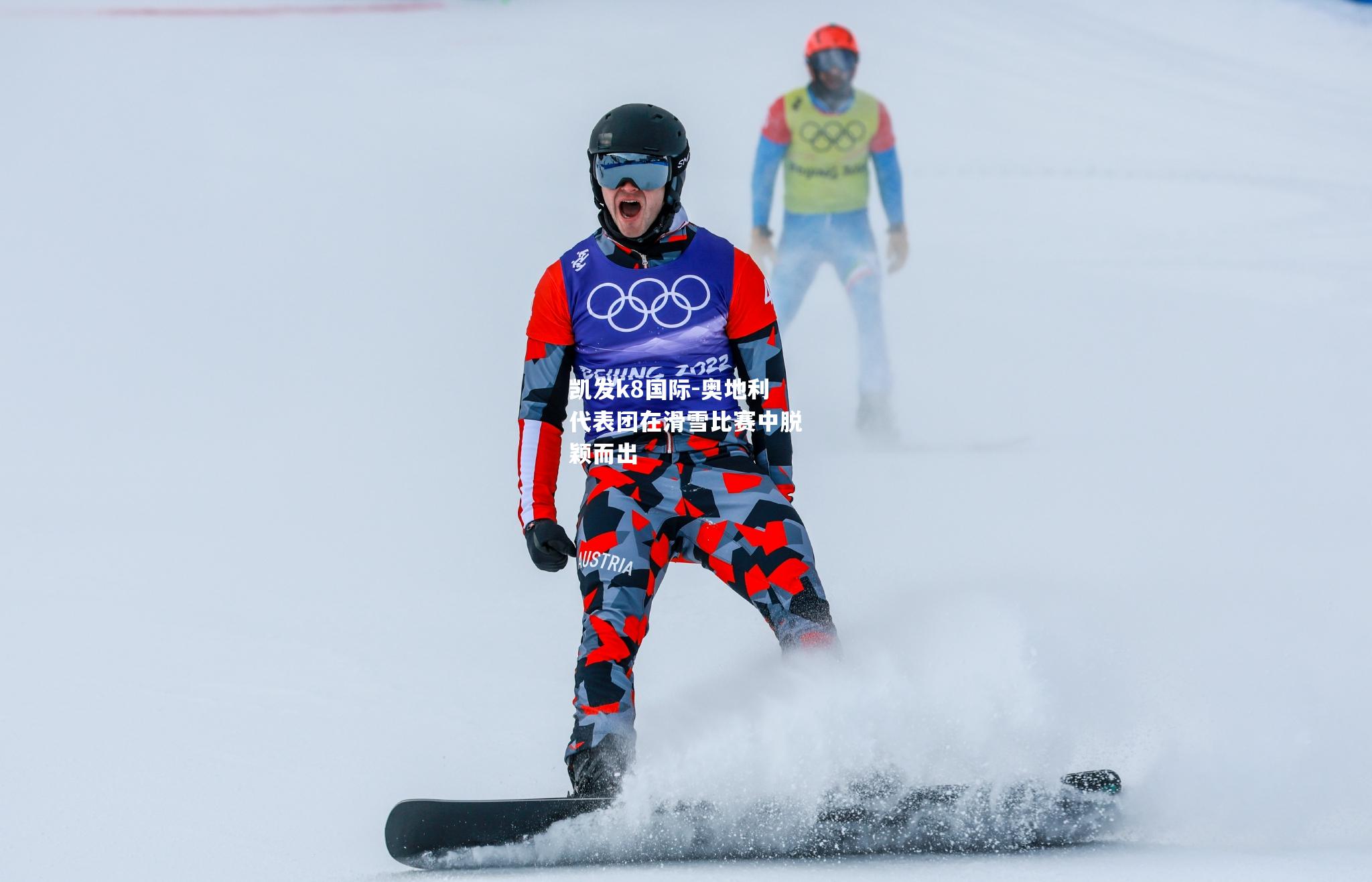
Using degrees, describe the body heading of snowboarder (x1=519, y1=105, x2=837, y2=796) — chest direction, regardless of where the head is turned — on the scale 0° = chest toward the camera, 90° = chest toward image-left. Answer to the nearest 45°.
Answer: approximately 0°

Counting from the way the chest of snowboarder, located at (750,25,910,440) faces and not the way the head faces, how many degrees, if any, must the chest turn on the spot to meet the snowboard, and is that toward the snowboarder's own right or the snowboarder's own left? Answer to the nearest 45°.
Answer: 0° — they already face it

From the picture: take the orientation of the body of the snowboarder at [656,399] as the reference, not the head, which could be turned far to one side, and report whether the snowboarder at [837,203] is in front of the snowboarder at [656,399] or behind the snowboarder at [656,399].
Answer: behind

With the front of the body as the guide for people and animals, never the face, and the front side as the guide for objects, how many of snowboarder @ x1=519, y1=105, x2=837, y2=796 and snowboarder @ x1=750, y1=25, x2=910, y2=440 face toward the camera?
2

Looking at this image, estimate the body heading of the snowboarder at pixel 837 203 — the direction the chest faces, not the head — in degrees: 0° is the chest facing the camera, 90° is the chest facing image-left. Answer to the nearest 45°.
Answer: approximately 0°
